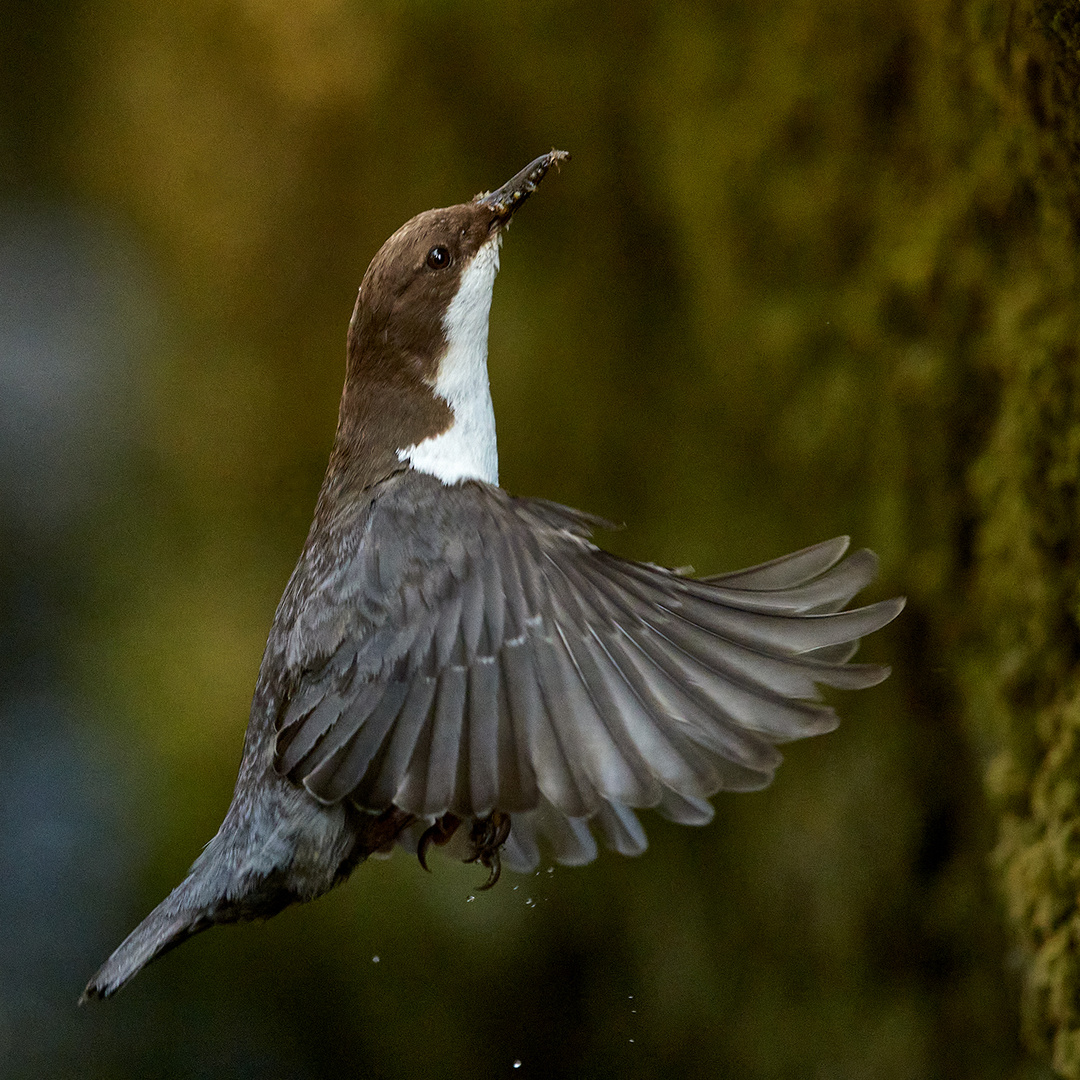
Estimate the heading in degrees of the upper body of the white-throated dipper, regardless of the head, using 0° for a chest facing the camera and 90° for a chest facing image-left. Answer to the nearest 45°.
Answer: approximately 270°
